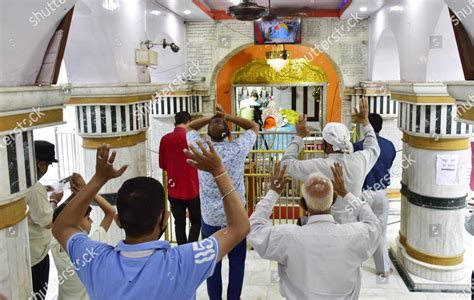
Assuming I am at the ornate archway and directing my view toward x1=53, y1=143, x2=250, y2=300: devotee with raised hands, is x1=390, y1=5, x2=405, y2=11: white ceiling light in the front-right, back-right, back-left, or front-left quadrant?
front-left

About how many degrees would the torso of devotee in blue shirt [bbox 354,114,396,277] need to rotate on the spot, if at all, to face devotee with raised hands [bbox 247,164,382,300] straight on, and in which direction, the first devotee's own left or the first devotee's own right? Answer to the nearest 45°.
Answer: approximately 135° to the first devotee's own left

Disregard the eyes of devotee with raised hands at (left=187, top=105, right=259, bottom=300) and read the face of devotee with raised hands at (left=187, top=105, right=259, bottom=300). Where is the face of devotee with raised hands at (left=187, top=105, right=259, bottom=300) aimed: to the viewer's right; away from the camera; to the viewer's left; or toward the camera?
away from the camera

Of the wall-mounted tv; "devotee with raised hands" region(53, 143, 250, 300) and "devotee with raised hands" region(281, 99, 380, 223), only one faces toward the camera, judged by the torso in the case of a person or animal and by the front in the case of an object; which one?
the wall-mounted tv

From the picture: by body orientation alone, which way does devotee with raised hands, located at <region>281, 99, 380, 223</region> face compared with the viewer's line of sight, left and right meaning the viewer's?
facing away from the viewer and to the left of the viewer

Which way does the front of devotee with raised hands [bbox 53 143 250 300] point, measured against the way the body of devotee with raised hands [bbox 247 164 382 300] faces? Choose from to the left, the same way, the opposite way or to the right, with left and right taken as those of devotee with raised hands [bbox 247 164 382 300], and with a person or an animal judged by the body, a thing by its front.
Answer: the same way

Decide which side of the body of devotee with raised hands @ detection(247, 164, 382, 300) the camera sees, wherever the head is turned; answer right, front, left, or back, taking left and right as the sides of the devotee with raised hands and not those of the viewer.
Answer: back

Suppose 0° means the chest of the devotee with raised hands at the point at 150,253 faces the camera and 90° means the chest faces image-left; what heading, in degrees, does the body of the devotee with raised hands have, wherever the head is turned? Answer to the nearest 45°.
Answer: approximately 180°

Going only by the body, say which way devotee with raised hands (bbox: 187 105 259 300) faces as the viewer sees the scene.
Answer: away from the camera

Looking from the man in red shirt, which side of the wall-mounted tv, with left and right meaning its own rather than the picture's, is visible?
front

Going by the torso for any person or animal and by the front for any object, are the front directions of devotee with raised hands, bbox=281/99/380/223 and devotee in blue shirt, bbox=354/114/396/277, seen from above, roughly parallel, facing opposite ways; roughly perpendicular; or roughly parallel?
roughly parallel

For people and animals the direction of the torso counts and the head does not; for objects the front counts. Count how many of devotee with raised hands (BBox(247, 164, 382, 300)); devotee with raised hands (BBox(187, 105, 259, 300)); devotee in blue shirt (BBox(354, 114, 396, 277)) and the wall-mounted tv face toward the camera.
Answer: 1

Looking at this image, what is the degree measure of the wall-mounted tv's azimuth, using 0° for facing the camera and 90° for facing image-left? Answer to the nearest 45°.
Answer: approximately 0°

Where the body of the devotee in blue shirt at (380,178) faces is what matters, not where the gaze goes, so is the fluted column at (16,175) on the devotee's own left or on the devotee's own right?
on the devotee's own left

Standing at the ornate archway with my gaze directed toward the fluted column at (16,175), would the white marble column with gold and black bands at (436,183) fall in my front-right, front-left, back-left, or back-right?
front-left

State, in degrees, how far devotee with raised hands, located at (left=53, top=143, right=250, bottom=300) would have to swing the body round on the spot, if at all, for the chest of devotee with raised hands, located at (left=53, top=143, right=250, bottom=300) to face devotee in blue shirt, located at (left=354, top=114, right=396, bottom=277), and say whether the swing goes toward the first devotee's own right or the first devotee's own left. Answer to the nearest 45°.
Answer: approximately 45° to the first devotee's own right

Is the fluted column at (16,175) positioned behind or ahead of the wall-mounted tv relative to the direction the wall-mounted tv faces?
ahead

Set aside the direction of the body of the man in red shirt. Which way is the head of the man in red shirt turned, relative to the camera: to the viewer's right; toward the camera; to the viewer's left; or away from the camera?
away from the camera

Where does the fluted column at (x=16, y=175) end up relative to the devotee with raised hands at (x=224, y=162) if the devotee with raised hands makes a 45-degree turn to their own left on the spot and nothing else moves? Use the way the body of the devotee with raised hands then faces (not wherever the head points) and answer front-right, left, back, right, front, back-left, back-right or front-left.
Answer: left

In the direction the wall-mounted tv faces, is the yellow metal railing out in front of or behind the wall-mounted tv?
in front

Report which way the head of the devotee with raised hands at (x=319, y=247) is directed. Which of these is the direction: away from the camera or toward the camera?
away from the camera

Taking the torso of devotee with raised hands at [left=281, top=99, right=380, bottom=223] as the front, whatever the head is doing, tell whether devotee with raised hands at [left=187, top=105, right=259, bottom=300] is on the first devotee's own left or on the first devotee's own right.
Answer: on the first devotee's own left
